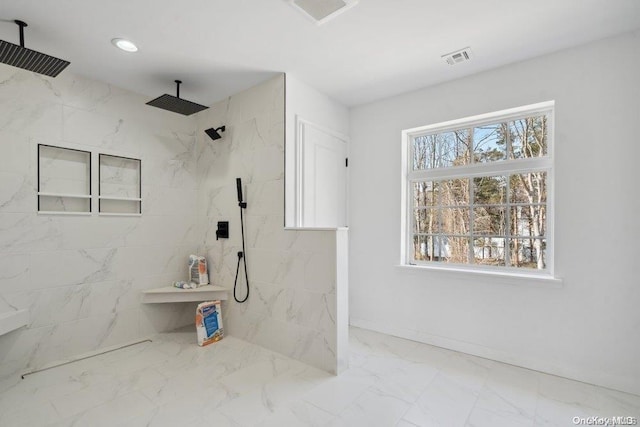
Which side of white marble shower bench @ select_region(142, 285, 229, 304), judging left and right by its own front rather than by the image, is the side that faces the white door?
left

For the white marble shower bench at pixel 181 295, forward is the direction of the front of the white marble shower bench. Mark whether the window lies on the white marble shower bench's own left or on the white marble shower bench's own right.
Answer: on the white marble shower bench's own left

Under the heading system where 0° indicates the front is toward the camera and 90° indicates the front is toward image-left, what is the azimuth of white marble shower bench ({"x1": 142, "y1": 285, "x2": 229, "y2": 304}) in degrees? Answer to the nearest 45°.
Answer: approximately 0°
